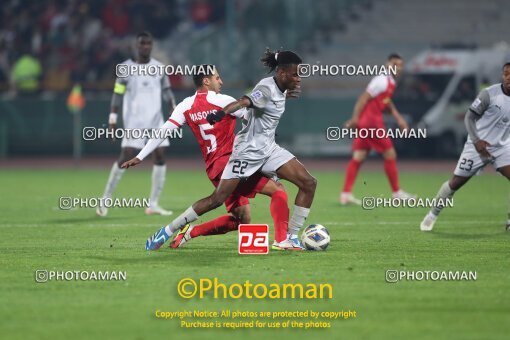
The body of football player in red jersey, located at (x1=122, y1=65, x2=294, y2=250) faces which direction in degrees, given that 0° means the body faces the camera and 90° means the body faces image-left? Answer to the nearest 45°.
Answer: approximately 225°

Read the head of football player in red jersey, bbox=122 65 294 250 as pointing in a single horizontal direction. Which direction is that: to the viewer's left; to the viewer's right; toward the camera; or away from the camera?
to the viewer's right

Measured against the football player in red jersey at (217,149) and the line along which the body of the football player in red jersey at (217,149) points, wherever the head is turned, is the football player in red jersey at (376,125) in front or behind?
in front

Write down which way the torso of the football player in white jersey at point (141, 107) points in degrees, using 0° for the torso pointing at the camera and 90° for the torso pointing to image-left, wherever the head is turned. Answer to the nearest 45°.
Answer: approximately 0°
